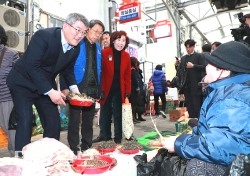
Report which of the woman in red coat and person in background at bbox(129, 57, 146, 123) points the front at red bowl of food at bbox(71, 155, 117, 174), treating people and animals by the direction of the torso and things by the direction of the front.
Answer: the woman in red coat

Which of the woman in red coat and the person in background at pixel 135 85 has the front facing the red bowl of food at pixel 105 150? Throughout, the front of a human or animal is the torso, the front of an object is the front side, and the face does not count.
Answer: the woman in red coat

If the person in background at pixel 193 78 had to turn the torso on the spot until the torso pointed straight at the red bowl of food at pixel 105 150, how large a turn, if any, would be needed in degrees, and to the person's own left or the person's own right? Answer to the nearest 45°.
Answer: approximately 45° to the person's own left

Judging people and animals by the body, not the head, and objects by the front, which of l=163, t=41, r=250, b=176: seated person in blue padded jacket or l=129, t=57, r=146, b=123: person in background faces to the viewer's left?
l=163, t=41, r=250, b=176: seated person in blue padded jacket

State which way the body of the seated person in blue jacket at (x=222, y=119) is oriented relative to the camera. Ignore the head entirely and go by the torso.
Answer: to the viewer's left

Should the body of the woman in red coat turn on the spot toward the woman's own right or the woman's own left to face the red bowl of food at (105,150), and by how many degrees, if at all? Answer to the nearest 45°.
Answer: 0° — they already face it

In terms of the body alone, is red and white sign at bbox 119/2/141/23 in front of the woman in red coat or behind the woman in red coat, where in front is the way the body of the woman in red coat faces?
behind
